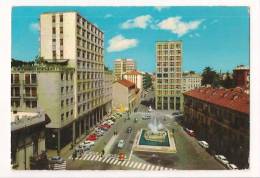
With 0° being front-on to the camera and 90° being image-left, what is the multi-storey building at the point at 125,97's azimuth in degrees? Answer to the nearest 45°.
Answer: approximately 315°

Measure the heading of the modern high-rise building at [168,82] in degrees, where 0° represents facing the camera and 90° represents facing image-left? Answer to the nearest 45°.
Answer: approximately 0°

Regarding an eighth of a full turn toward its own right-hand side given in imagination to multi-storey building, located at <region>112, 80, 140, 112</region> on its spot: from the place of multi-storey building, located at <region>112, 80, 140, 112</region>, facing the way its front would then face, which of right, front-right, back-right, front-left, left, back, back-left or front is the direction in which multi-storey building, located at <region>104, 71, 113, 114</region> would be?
right

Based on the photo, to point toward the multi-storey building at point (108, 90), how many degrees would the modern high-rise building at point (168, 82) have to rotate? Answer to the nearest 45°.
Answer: approximately 90° to its right

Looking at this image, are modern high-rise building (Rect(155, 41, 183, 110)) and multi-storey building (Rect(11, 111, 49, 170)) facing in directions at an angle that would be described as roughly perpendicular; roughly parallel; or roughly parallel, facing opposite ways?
roughly perpendicular

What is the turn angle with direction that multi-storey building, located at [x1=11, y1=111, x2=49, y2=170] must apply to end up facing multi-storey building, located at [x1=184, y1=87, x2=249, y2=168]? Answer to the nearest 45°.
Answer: approximately 45° to its left
